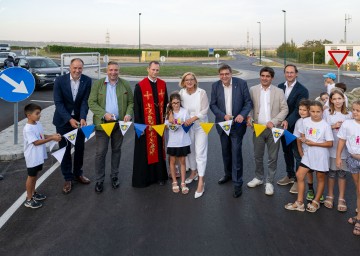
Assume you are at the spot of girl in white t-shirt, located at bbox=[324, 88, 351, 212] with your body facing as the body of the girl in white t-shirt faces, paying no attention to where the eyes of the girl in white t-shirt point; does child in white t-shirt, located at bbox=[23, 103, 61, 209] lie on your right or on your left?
on your right

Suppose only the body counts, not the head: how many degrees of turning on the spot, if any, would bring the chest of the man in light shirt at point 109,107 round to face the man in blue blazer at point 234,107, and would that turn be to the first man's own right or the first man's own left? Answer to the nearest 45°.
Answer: approximately 90° to the first man's own left
